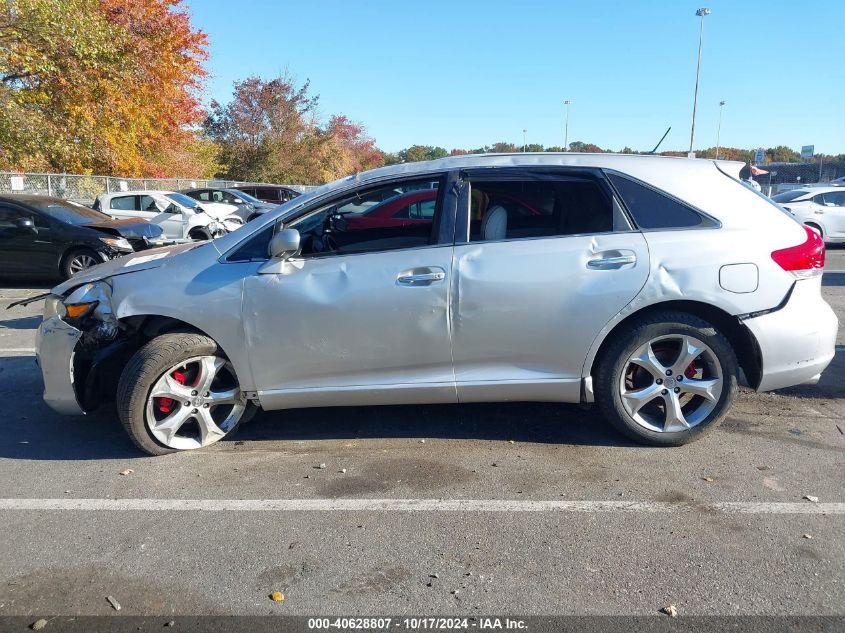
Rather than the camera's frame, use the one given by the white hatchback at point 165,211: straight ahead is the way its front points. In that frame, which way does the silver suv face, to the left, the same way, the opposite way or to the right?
the opposite way

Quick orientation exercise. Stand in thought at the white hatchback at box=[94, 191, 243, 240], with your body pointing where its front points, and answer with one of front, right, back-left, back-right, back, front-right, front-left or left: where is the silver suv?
front-right

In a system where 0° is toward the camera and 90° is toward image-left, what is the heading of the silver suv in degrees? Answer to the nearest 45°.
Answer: approximately 90°

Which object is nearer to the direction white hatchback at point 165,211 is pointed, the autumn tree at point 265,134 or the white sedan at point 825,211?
the white sedan

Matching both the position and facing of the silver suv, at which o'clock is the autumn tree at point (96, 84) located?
The autumn tree is roughly at 2 o'clock from the silver suv.

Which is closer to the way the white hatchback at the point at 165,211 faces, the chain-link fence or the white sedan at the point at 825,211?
the white sedan

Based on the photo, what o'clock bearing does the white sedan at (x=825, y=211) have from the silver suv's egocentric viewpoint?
The white sedan is roughly at 4 o'clock from the silver suv.

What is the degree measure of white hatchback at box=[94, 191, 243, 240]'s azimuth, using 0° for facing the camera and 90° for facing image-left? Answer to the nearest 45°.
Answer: approximately 315°

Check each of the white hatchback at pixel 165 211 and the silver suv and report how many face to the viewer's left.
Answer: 1

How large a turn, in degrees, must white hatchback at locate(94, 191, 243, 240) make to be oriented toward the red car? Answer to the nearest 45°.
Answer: approximately 45° to its right

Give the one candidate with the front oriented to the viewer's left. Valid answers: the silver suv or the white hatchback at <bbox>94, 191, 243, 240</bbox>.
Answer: the silver suv
